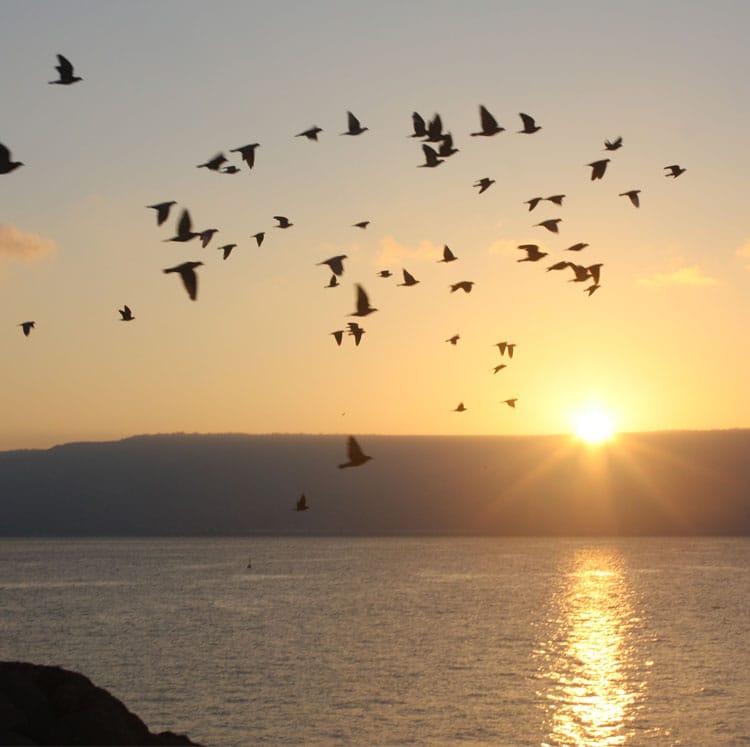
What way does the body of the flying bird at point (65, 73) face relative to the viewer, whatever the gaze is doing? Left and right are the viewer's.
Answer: facing to the right of the viewer

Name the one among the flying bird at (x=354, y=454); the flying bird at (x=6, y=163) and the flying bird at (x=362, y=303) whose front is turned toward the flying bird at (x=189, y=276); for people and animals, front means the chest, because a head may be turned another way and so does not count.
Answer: the flying bird at (x=6, y=163)

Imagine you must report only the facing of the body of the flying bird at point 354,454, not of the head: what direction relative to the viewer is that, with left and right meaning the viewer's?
facing to the right of the viewer

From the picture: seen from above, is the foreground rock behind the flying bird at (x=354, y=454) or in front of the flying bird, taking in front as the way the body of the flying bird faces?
behind

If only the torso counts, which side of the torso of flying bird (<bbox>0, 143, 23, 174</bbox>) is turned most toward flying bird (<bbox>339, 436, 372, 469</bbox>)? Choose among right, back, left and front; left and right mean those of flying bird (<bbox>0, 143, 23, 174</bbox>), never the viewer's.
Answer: front

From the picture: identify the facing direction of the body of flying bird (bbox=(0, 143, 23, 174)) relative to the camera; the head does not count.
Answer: to the viewer's right

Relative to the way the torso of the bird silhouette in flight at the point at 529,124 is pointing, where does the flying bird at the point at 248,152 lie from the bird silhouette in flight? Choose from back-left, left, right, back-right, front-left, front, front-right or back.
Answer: back

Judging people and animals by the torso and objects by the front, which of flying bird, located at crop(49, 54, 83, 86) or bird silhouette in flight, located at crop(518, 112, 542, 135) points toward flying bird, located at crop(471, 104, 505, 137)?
flying bird, located at crop(49, 54, 83, 86)

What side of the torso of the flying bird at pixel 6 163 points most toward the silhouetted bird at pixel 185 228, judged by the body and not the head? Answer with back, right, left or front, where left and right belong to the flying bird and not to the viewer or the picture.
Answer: front
